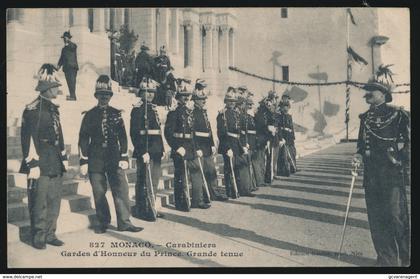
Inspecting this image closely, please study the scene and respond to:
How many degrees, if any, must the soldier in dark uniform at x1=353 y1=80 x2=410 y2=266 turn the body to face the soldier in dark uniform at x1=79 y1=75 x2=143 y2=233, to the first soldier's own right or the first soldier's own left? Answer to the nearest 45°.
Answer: approximately 45° to the first soldier's own right

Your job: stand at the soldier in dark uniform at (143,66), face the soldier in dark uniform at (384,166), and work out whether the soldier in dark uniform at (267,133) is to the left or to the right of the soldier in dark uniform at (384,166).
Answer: left

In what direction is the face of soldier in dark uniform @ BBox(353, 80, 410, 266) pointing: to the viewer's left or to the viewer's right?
to the viewer's left

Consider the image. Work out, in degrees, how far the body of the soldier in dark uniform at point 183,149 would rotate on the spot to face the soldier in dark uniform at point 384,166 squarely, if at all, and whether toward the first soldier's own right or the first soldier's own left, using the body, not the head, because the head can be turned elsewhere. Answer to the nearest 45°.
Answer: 0° — they already face them

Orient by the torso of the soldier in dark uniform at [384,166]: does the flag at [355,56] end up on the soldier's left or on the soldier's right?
on the soldier's right

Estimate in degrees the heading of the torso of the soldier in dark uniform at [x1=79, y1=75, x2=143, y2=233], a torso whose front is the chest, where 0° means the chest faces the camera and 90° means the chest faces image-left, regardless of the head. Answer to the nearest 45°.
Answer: approximately 0°

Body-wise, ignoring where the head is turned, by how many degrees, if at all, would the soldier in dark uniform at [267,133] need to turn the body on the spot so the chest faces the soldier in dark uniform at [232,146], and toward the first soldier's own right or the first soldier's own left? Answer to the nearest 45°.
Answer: approximately 90° to the first soldier's own right
